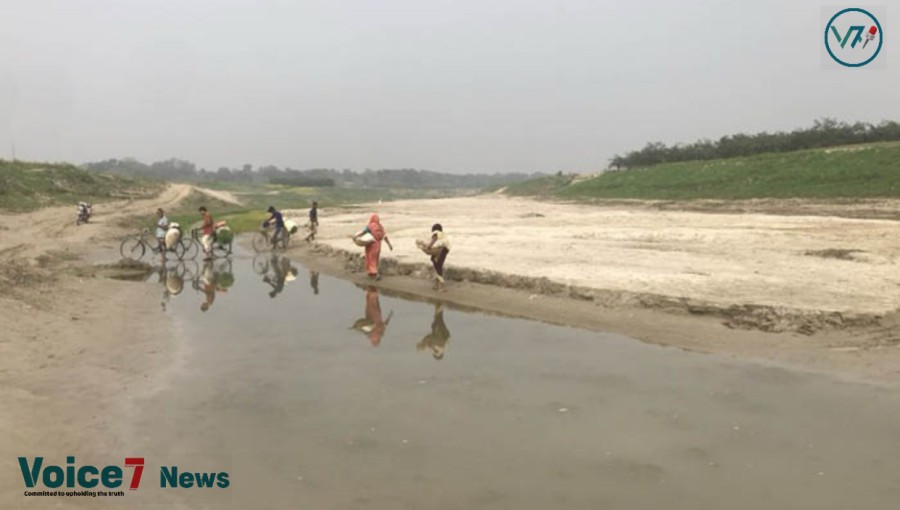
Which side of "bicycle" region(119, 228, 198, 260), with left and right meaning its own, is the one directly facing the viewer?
left

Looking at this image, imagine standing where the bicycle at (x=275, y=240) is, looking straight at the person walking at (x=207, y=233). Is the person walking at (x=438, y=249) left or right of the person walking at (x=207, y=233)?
left

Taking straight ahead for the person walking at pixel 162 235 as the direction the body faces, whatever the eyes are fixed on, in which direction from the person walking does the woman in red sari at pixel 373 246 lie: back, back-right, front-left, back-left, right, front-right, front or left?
back-left

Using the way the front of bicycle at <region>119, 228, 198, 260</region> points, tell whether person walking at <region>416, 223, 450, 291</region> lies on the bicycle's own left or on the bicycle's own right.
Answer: on the bicycle's own left

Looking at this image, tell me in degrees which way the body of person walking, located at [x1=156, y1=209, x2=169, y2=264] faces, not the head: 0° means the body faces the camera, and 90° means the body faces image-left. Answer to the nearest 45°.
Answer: approximately 90°

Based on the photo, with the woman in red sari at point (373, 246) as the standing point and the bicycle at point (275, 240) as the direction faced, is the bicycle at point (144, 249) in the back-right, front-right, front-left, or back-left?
front-left

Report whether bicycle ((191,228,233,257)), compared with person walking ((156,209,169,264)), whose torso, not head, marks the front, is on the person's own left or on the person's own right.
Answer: on the person's own right

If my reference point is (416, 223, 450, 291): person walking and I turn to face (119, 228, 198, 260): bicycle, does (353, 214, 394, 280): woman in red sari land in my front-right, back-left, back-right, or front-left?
front-right

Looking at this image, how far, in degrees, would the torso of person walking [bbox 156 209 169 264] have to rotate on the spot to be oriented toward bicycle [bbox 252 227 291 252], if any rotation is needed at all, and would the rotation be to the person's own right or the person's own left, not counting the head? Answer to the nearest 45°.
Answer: approximately 135° to the person's own right

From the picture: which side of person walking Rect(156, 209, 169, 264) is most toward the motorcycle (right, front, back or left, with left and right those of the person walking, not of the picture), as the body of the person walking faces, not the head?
right

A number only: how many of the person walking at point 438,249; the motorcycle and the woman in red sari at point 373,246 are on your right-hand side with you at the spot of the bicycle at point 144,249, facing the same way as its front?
1

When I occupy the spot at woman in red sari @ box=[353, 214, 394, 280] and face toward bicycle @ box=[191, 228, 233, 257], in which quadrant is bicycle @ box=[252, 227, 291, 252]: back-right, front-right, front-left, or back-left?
front-right

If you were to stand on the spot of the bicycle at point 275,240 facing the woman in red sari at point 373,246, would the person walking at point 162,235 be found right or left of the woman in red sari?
right

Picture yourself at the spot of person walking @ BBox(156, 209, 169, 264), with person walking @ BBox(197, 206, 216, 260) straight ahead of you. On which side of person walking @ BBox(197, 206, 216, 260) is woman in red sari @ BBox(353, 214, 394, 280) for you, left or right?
right

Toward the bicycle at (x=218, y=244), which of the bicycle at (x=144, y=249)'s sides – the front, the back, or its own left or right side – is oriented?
back
